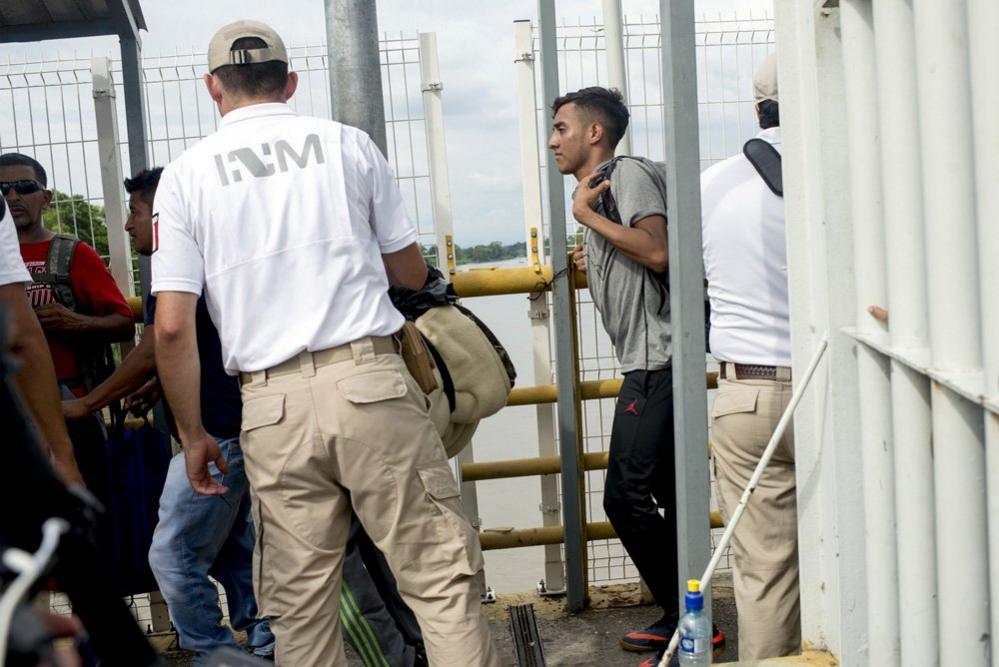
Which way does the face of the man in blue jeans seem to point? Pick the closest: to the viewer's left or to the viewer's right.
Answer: to the viewer's left

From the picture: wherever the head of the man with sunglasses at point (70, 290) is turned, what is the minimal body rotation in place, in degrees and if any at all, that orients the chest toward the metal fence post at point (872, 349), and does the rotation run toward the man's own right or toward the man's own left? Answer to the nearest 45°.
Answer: approximately 90° to the man's own left

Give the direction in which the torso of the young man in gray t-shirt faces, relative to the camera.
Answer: to the viewer's left

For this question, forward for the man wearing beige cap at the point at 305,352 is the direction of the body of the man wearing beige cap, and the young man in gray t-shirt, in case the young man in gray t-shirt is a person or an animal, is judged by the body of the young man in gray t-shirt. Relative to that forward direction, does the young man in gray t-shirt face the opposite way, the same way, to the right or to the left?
to the left

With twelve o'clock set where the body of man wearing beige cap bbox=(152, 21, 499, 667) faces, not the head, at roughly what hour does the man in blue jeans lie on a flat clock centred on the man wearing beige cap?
The man in blue jeans is roughly at 11 o'clock from the man wearing beige cap.

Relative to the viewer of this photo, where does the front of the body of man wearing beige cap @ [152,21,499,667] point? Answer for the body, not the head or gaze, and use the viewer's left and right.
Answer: facing away from the viewer

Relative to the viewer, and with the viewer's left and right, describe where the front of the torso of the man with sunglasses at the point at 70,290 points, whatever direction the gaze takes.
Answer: facing the viewer and to the left of the viewer

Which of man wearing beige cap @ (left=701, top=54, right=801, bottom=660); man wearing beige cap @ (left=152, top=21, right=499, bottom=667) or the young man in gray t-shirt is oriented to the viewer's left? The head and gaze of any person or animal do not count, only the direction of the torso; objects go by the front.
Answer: the young man in gray t-shirt

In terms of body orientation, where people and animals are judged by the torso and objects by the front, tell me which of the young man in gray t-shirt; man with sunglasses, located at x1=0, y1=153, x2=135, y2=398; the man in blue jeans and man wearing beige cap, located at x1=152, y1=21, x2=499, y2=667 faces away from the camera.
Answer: the man wearing beige cap

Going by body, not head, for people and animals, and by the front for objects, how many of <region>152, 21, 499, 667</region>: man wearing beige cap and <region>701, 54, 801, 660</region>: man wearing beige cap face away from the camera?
2

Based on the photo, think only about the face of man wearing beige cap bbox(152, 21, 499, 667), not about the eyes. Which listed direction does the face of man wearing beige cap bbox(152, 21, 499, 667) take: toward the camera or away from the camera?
away from the camera

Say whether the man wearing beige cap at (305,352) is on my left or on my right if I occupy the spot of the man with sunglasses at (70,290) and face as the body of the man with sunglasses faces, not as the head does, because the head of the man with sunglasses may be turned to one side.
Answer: on my left

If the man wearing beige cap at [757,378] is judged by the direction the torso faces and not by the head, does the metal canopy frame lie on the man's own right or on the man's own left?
on the man's own left

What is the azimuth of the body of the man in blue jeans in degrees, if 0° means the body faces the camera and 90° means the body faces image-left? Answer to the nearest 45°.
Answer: approximately 90°

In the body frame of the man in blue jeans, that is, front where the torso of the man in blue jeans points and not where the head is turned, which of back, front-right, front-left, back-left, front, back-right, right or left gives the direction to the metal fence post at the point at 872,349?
back-left
